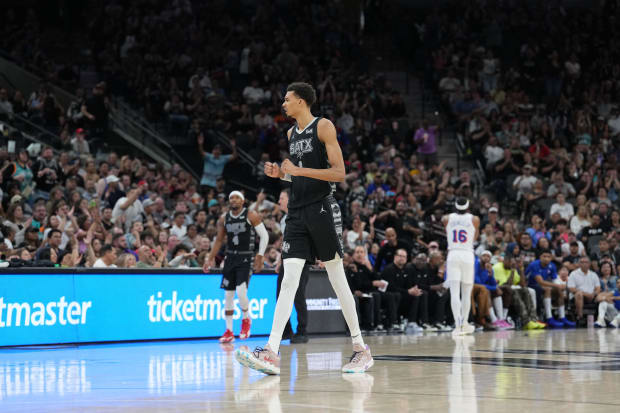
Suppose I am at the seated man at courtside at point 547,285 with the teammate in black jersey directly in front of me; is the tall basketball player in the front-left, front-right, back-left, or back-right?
front-left

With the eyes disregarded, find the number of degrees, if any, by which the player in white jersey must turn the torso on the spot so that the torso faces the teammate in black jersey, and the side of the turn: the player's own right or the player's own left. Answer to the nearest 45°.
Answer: approximately 135° to the player's own left

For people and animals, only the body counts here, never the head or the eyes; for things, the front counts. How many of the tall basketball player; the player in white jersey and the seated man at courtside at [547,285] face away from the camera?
1

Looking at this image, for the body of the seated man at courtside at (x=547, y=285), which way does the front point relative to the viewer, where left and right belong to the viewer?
facing the viewer and to the right of the viewer

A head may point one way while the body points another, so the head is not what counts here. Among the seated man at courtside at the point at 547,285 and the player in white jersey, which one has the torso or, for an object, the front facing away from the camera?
the player in white jersey

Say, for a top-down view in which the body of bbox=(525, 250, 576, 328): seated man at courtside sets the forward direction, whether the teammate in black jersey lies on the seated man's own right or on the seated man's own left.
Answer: on the seated man's own right

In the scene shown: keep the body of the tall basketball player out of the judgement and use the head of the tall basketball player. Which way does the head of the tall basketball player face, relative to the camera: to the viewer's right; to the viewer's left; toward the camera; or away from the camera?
to the viewer's left

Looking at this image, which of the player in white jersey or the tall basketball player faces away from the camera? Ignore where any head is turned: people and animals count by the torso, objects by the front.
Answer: the player in white jersey

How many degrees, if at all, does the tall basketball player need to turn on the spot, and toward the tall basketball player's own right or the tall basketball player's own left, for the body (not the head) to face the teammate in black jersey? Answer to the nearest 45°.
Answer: approximately 135° to the tall basketball player's own right

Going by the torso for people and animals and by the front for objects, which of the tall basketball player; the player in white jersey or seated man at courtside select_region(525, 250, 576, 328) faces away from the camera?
the player in white jersey

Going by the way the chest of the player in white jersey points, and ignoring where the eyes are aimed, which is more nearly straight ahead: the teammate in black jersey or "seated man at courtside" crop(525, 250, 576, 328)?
the seated man at courtside

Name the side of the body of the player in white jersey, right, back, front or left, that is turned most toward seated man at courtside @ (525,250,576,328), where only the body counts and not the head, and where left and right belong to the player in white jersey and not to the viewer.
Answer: front

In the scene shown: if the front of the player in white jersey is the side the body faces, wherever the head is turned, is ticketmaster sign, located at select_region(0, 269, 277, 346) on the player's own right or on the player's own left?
on the player's own left

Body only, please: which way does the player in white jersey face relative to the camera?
away from the camera

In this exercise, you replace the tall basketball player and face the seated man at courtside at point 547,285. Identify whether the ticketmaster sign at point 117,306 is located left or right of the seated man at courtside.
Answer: left

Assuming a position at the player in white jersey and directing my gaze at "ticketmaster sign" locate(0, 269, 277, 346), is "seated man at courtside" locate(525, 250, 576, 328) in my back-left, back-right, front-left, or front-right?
back-right

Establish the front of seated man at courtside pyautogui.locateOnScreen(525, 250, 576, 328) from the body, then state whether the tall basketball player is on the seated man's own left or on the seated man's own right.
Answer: on the seated man's own right
